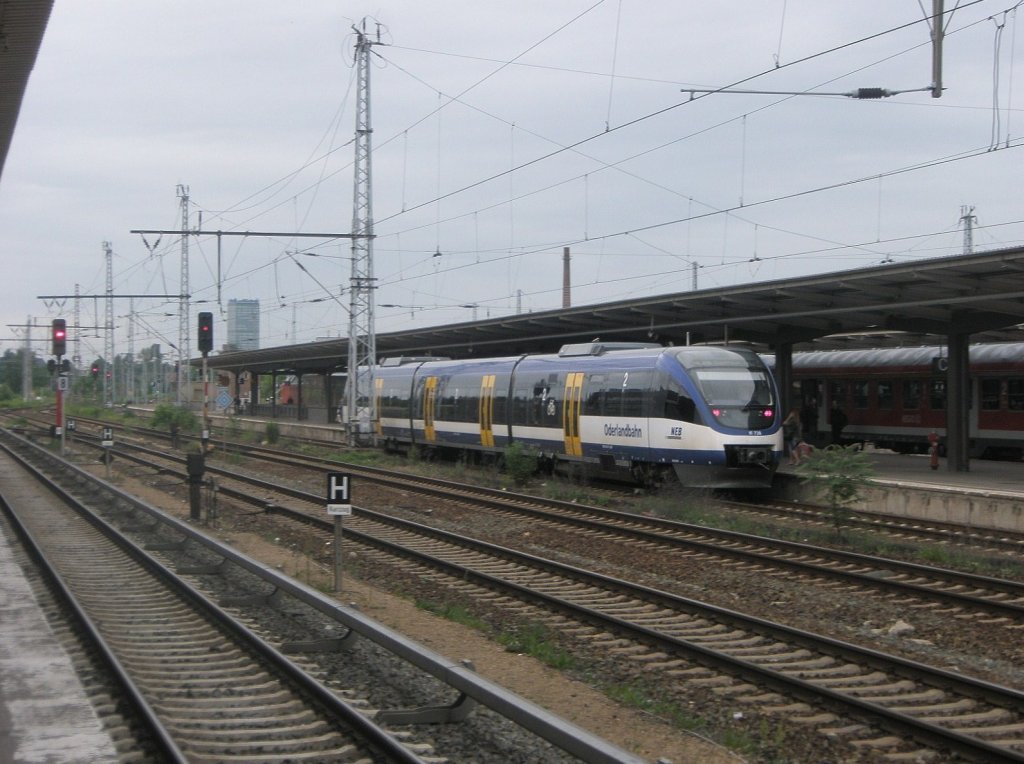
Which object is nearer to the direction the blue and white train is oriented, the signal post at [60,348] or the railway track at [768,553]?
the railway track

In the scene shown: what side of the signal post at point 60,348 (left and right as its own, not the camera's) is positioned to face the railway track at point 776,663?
front

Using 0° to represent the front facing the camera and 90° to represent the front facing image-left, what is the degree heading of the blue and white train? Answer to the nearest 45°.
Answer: approximately 315°

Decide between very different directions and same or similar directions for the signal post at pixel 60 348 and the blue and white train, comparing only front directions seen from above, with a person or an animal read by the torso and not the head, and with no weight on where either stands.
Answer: same or similar directions

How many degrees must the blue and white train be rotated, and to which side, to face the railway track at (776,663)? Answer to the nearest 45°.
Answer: approximately 45° to its right

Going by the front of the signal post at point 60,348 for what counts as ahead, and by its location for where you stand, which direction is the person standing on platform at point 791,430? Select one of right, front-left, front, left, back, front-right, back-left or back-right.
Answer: front-left

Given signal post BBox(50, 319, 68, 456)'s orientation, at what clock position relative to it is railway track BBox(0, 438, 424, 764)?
The railway track is roughly at 12 o'clock from the signal post.

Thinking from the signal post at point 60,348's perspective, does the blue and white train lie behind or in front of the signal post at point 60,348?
in front

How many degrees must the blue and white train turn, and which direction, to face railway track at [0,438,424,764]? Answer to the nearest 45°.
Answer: approximately 45° to its right

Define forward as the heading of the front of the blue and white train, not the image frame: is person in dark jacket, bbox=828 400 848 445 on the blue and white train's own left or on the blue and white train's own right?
on the blue and white train's own left

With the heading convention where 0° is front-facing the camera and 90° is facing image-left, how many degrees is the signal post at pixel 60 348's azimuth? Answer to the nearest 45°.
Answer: approximately 0°

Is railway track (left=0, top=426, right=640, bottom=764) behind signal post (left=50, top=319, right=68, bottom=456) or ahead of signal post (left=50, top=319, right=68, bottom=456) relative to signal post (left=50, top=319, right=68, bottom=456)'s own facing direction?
ahead

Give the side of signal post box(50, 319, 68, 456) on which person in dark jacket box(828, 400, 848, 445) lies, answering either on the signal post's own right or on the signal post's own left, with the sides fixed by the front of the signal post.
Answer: on the signal post's own left

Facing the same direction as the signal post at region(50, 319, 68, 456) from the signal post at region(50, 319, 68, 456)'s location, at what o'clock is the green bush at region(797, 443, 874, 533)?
The green bush is roughly at 11 o'clock from the signal post.

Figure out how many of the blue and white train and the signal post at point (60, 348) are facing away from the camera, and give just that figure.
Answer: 0

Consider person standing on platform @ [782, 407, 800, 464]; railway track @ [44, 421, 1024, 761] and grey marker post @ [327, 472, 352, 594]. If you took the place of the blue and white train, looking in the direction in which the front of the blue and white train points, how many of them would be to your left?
1

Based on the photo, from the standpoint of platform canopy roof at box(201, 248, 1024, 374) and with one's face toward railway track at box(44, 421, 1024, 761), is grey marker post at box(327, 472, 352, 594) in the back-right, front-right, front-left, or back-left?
front-right

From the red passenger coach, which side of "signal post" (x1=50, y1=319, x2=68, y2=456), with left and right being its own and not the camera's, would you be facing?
left
